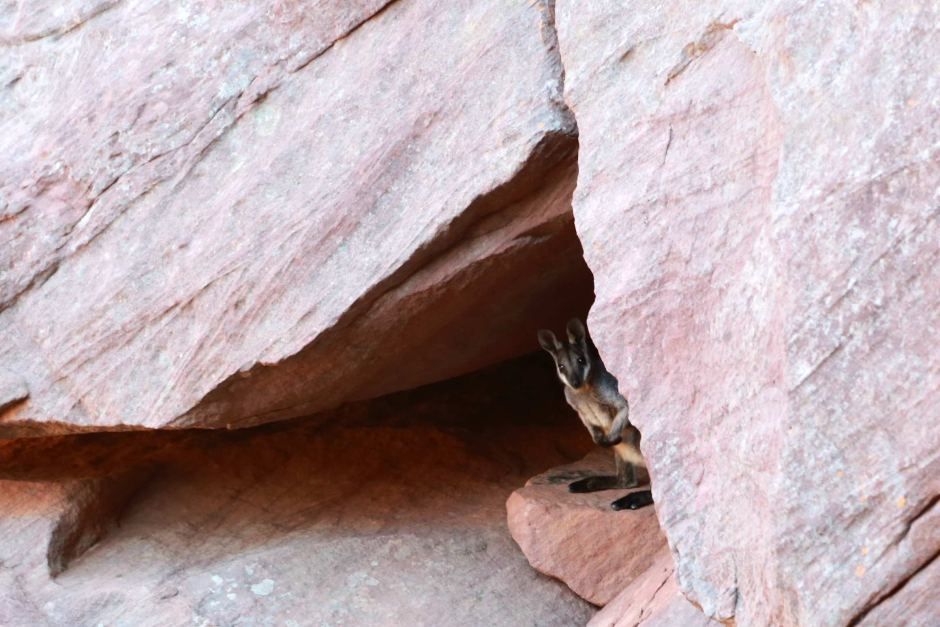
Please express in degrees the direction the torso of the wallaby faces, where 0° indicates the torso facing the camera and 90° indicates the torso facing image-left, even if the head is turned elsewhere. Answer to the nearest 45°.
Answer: approximately 45°

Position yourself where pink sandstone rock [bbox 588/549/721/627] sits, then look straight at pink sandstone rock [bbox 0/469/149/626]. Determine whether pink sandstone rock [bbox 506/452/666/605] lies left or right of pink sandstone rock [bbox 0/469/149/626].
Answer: right

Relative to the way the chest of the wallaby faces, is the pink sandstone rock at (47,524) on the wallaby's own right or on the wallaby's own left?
on the wallaby's own right

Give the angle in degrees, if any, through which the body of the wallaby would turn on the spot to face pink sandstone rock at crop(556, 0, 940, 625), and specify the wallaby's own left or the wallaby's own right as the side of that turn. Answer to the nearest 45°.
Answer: approximately 45° to the wallaby's own left
